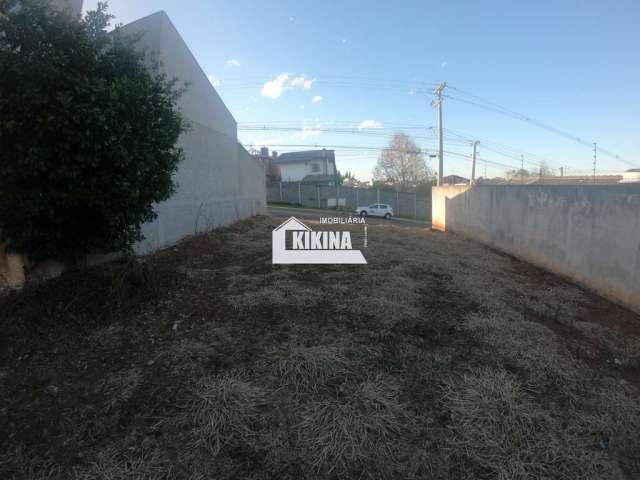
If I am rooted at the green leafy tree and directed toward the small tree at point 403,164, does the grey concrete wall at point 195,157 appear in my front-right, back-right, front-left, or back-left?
front-left

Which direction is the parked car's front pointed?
to the viewer's left

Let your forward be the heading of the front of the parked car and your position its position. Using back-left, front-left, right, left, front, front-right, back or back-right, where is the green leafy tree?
left

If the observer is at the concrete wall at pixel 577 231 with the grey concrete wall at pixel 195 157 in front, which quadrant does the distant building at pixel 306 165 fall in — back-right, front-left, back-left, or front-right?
front-right

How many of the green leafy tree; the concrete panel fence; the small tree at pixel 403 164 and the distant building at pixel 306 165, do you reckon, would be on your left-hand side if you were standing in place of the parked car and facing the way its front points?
1

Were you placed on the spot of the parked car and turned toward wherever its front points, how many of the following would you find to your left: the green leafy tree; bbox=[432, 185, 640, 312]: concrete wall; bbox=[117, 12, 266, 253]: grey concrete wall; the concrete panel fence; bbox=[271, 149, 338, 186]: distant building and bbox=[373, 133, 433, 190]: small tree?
3

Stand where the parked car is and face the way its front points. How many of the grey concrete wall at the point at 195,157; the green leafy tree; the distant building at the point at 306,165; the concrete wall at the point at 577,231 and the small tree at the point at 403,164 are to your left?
3

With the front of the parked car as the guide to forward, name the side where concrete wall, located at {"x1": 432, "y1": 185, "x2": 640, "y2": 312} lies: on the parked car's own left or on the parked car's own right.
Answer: on the parked car's own left
